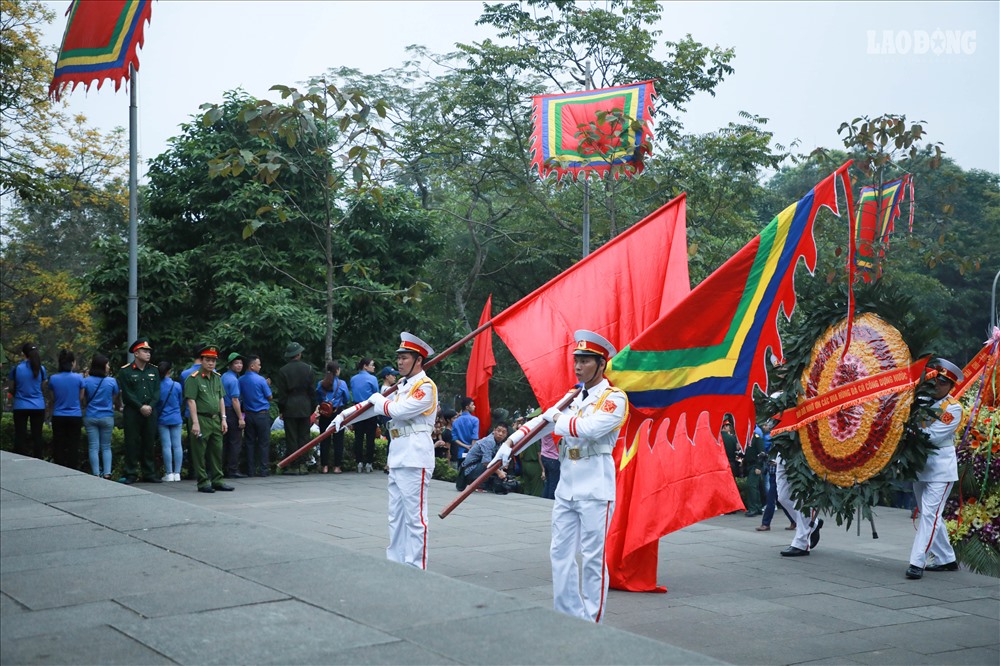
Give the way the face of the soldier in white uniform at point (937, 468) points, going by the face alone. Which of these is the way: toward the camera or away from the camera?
toward the camera

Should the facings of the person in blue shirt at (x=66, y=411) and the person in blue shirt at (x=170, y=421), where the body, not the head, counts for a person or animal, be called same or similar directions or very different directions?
same or similar directions

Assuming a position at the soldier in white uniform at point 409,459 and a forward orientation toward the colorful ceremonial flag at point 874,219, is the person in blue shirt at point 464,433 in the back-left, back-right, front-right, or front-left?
front-left

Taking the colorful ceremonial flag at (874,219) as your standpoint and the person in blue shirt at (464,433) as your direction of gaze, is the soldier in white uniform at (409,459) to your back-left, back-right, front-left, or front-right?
front-left

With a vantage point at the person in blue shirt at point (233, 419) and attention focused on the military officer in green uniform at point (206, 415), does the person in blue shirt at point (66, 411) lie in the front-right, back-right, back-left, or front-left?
front-right

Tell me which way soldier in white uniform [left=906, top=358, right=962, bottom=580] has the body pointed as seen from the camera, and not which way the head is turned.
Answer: to the viewer's left

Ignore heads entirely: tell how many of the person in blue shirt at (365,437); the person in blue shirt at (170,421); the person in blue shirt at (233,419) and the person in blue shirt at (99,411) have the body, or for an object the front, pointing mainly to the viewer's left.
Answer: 0

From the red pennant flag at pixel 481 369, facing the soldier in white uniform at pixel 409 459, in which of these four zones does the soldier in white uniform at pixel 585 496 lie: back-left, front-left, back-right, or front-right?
front-left
